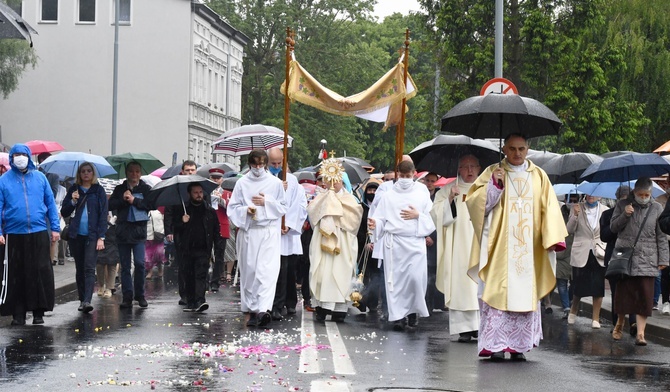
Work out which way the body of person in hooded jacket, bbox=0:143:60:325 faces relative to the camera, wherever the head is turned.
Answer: toward the camera

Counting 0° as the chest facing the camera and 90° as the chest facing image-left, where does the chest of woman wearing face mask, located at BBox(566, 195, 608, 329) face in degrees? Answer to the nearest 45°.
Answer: approximately 0°

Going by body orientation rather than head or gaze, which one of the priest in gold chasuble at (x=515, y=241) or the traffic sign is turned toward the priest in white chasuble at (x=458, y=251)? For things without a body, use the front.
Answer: the traffic sign

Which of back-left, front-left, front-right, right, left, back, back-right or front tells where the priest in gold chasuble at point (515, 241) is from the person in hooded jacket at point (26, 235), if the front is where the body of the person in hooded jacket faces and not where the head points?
front-left

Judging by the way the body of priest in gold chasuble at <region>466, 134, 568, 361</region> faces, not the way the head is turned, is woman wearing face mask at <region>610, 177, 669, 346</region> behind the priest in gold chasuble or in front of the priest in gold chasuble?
behind

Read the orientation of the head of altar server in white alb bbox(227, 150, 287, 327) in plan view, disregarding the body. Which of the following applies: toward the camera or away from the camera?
toward the camera

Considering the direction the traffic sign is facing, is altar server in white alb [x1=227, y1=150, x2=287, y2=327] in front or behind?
in front

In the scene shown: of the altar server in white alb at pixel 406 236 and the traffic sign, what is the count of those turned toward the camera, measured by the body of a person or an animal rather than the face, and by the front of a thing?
2

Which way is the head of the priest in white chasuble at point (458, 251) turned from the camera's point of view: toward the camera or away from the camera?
toward the camera

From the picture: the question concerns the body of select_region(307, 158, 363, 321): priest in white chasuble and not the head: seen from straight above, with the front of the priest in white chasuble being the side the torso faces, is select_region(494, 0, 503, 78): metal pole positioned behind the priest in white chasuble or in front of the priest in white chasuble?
behind

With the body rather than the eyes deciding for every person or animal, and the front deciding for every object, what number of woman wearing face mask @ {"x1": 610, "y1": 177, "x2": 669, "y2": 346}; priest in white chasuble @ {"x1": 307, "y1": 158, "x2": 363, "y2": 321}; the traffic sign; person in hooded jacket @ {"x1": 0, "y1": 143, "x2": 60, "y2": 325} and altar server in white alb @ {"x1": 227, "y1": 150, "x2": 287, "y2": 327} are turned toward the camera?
5

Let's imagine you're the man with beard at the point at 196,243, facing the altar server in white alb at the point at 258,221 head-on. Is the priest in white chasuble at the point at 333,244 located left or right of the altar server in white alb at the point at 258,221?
left

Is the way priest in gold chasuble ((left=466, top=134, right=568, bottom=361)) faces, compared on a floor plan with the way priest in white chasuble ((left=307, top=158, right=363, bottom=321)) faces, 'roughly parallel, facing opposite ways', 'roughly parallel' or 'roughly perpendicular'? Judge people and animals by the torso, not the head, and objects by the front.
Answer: roughly parallel

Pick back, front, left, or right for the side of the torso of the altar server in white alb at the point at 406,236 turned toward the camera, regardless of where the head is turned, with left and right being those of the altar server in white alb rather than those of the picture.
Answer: front

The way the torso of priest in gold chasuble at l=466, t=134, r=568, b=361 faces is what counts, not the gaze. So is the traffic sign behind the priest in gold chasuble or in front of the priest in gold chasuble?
behind
